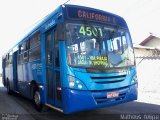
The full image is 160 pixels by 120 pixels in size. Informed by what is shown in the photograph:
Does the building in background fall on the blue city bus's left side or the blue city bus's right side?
on its left

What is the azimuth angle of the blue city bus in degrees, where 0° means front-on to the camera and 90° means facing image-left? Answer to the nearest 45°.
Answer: approximately 315°
